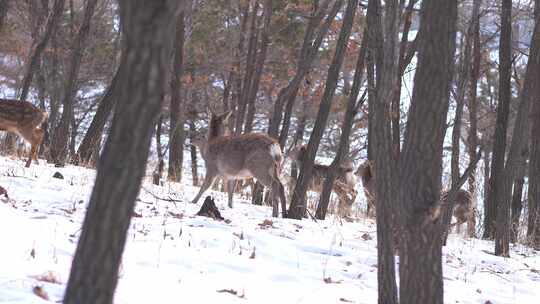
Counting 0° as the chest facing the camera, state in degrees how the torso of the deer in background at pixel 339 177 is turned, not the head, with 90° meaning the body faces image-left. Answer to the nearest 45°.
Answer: approximately 90°

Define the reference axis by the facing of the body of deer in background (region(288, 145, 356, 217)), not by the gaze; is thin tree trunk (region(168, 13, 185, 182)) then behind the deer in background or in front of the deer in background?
in front

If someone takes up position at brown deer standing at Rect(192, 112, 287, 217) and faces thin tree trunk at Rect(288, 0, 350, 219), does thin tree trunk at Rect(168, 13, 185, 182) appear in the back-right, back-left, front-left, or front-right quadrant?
back-left

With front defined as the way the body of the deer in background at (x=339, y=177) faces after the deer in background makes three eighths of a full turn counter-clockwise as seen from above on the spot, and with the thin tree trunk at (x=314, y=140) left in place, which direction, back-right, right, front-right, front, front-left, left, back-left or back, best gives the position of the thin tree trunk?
front-right

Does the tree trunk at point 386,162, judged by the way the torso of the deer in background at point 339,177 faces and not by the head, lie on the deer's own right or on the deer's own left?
on the deer's own left

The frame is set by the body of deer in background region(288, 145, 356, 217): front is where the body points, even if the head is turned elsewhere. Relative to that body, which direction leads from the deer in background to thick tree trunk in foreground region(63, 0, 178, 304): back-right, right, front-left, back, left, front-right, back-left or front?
left
